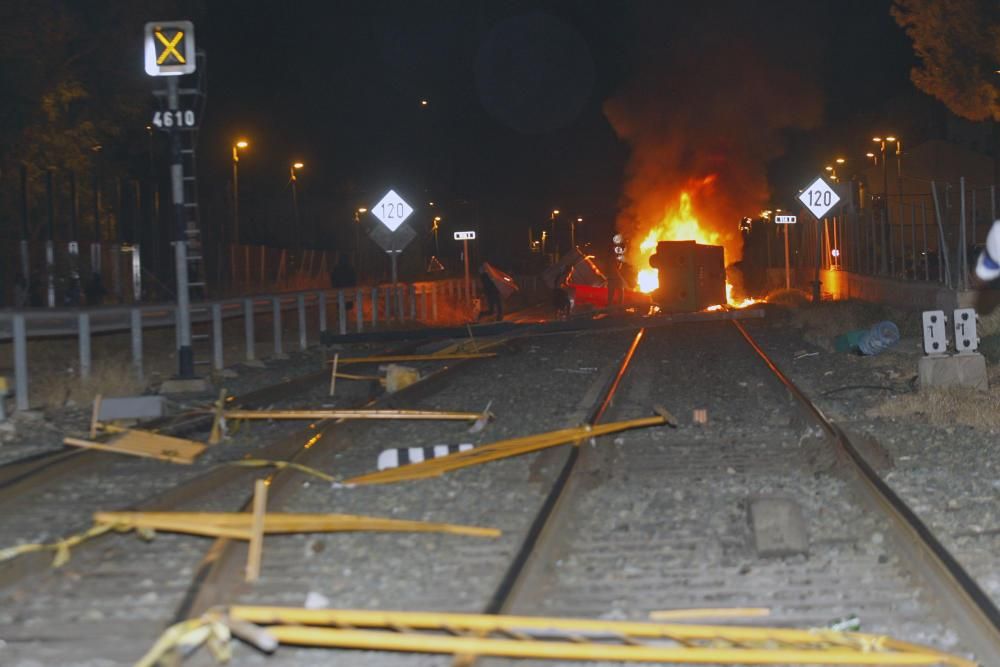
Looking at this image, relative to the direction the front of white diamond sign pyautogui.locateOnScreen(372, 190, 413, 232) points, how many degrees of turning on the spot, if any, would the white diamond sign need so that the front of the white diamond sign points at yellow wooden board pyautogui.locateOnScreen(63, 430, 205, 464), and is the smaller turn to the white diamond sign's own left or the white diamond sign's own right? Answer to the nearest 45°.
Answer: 0° — it already faces it

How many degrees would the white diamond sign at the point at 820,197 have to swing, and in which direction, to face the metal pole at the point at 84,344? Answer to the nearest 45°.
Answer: approximately 45° to its right

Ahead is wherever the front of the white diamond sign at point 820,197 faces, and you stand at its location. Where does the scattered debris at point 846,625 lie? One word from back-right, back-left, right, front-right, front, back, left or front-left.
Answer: front

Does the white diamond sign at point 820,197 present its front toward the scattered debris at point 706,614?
yes

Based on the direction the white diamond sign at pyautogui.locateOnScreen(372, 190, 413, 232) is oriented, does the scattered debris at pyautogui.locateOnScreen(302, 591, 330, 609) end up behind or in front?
in front

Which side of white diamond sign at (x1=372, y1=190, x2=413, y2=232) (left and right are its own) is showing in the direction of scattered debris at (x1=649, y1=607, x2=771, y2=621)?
front

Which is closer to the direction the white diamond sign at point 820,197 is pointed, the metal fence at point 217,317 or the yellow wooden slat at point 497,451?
the yellow wooden slat

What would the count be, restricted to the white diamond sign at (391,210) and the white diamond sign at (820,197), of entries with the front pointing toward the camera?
2

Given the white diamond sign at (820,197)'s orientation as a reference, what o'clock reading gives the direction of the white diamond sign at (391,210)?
the white diamond sign at (391,210) is roughly at 2 o'clock from the white diamond sign at (820,197).

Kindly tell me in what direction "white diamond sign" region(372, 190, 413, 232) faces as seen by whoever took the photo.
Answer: facing the viewer

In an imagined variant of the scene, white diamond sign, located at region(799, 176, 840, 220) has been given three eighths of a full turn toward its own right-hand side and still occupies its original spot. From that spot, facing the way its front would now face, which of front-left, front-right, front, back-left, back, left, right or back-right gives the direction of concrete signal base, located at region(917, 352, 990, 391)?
back-left

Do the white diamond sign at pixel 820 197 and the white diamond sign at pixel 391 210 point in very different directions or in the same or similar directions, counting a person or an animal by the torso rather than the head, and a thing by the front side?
same or similar directions

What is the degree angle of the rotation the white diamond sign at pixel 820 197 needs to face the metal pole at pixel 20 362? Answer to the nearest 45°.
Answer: approximately 45° to its right

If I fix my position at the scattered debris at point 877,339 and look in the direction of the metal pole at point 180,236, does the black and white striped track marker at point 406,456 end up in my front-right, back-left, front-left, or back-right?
front-left

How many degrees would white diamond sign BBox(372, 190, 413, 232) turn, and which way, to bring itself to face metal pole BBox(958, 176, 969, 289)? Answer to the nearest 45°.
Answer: approximately 45° to its left

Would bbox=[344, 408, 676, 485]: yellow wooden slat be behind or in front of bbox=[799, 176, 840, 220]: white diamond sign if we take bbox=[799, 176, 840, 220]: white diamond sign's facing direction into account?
in front

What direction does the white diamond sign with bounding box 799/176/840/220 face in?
toward the camera
